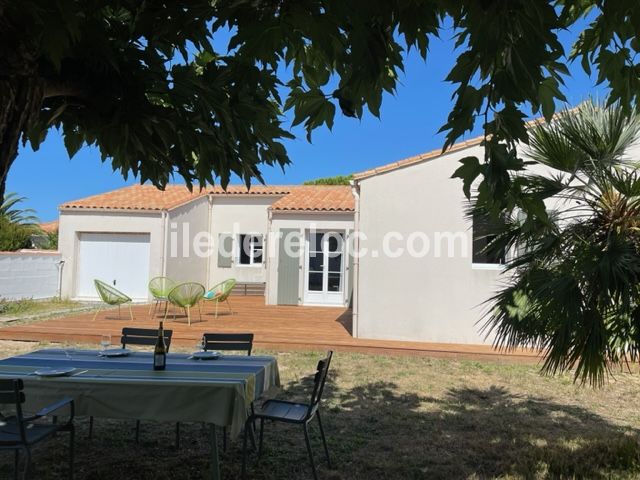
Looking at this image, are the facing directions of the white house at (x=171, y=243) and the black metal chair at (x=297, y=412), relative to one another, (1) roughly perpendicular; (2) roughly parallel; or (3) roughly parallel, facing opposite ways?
roughly perpendicular

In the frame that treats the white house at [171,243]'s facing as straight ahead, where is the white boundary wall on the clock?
The white boundary wall is roughly at 3 o'clock from the white house.

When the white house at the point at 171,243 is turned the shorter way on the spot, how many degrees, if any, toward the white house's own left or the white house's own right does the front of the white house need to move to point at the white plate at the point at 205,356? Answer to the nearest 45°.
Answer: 0° — it already faces it

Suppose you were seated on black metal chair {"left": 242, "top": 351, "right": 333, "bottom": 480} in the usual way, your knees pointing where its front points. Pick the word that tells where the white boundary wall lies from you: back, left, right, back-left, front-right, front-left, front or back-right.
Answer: front-right

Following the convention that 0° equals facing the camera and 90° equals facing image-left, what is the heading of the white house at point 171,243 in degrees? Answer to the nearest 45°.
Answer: approximately 0°

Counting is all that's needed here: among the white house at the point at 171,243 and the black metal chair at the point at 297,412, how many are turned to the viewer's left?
1

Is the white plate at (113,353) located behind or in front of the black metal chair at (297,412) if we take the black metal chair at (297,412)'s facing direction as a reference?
in front

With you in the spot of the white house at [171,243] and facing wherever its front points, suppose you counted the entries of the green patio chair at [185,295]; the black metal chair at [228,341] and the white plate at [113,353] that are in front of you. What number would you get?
3

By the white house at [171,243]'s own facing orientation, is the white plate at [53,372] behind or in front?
in front

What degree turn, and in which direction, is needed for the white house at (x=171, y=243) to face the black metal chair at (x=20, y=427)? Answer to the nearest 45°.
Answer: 0° — it already faces it

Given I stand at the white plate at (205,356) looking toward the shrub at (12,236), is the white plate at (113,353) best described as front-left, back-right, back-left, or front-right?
front-left

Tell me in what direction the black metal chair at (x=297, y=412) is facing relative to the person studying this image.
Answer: facing to the left of the viewer

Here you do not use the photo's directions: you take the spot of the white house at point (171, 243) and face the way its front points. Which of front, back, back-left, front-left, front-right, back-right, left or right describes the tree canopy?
front

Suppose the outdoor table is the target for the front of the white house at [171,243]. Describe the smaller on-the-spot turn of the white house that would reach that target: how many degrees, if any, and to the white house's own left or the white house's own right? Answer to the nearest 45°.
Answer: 0° — it already faces it

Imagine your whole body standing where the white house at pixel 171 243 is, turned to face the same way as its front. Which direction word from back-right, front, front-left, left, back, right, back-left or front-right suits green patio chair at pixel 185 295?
front

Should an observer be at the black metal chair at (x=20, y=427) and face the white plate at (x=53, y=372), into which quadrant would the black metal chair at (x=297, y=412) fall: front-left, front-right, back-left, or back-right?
front-right

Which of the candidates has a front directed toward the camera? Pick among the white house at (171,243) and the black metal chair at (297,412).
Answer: the white house
